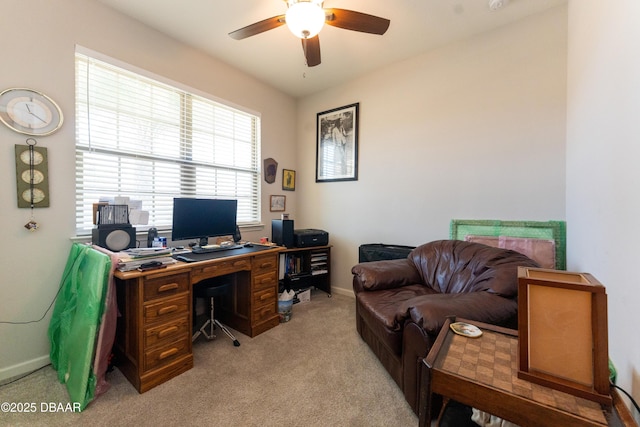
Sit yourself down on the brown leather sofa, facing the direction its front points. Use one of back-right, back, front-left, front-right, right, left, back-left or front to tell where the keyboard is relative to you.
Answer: front-right

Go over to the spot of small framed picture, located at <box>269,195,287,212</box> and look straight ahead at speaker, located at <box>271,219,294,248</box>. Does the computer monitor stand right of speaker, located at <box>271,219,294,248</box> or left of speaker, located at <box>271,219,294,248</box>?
right

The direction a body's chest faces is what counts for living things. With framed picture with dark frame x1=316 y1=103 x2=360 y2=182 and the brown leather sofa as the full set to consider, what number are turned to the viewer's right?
0

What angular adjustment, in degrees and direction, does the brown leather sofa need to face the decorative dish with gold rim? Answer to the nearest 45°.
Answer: approximately 45° to its left

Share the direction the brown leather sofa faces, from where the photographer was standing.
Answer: facing the viewer and to the left of the viewer

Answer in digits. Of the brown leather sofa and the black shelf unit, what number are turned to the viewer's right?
0

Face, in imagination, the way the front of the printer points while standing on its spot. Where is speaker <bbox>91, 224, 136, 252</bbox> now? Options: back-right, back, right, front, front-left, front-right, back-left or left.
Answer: right

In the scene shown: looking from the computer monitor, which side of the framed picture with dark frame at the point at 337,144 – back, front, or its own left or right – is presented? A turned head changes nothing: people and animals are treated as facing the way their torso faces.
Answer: front

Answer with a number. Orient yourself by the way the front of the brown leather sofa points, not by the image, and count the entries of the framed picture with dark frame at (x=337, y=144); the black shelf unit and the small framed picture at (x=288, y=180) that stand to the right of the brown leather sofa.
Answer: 3

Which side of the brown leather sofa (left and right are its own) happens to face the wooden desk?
front

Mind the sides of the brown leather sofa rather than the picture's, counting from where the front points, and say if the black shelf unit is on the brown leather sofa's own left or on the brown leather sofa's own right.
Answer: on the brown leather sofa's own right

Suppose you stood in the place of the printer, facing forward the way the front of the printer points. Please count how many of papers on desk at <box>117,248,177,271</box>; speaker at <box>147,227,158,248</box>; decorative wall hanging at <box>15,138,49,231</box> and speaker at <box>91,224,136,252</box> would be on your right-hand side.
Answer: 4

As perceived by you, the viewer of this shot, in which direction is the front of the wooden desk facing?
facing the viewer and to the right of the viewer
